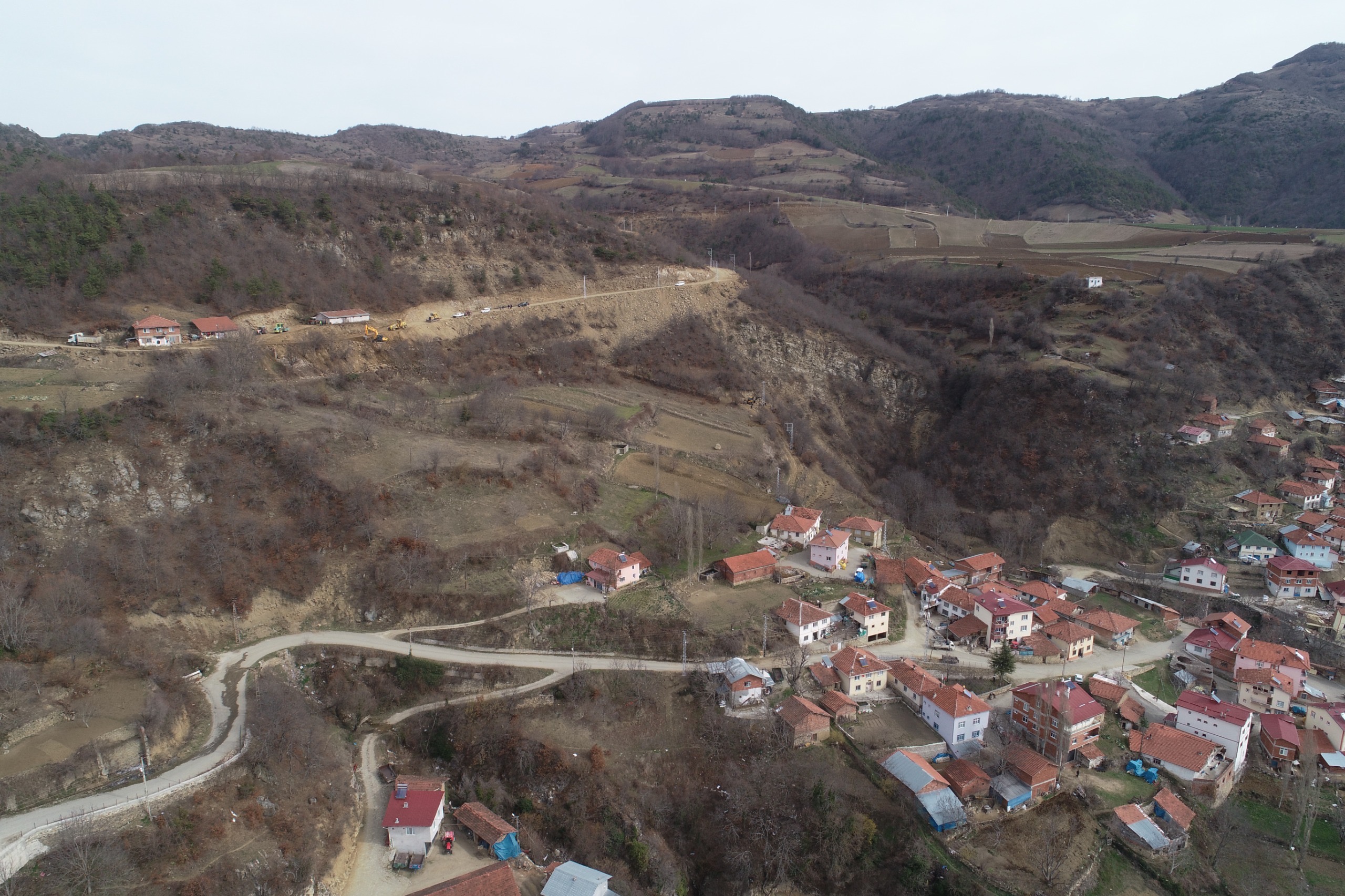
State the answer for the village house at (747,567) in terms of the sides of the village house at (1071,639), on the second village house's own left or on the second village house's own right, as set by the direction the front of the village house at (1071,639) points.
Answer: on the second village house's own right

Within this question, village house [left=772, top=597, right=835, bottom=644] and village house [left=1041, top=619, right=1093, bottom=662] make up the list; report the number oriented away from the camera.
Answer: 0

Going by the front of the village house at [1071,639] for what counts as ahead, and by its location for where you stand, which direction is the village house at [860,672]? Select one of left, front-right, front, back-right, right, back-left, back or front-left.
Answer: right

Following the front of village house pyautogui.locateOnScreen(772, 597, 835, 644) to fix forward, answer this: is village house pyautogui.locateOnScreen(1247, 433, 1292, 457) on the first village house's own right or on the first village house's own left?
on the first village house's own left

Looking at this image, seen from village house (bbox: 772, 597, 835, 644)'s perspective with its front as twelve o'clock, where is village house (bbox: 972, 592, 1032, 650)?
village house (bbox: 972, 592, 1032, 650) is roughly at 10 o'clock from village house (bbox: 772, 597, 835, 644).

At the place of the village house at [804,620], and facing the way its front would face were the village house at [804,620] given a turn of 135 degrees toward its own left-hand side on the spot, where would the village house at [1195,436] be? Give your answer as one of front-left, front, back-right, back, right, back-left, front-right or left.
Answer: front-right

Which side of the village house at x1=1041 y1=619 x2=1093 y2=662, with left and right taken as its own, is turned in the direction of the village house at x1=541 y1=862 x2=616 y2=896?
right

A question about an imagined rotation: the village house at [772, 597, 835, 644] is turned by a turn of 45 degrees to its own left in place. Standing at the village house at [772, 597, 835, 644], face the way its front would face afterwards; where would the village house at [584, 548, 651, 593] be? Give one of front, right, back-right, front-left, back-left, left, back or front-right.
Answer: back

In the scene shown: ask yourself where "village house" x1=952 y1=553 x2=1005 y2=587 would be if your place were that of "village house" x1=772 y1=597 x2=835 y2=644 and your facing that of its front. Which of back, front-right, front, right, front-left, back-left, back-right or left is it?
left

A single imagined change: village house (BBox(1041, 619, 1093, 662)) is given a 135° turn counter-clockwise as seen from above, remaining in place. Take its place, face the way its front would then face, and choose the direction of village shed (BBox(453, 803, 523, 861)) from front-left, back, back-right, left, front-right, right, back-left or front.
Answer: back-left

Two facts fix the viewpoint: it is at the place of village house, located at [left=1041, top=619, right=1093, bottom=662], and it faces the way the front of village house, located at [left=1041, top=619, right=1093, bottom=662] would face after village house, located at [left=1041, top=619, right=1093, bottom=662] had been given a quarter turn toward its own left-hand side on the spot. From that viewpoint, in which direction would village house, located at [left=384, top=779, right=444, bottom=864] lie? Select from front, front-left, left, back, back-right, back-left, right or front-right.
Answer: back

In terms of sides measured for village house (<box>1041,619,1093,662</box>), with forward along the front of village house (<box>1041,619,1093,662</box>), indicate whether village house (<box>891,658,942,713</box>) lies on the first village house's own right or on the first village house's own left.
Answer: on the first village house's own right

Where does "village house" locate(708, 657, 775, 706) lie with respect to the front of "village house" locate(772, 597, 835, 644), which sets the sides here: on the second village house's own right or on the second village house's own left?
on the second village house's own right

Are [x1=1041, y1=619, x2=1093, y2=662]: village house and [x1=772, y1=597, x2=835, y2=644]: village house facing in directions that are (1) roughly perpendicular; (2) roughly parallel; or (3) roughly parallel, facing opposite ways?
roughly parallel

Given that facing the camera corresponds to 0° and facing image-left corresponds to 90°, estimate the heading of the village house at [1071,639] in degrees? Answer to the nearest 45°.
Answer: approximately 315°

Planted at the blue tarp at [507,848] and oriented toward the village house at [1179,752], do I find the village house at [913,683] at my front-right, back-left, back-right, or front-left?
front-left

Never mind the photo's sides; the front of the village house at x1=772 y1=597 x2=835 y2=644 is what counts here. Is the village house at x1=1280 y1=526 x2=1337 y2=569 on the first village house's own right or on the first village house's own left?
on the first village house's own left

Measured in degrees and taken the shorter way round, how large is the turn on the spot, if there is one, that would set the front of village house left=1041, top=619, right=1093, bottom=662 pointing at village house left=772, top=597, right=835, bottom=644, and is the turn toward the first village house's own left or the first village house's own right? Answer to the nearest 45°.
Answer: approximately 90° to the first village house's own right

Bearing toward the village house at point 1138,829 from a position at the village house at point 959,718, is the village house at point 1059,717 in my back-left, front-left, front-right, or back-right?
front-left

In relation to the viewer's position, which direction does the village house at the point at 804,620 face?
facing the viewer and to the right of the viewer
